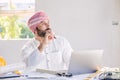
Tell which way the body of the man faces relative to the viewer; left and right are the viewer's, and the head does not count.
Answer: facing the viewer

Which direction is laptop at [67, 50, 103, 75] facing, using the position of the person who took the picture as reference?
facing away from the viewer and to the left of the viewer

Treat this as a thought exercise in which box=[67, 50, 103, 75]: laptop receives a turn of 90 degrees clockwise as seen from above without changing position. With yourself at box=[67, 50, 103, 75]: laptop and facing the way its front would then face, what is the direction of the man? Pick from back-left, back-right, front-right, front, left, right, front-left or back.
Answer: left
